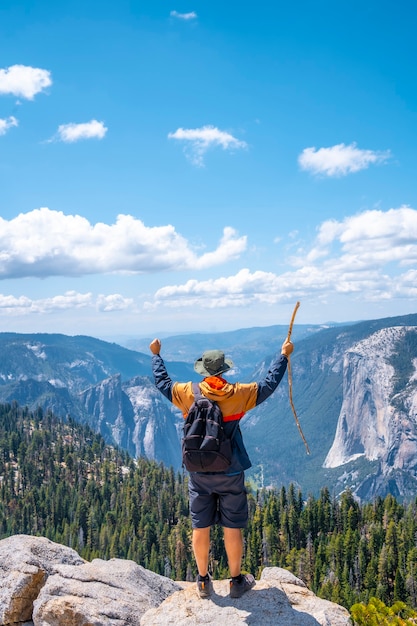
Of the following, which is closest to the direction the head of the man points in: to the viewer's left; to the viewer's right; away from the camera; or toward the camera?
away from the camera

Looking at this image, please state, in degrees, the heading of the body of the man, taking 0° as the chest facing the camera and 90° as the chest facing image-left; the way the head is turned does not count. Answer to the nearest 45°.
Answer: approximately 180°
